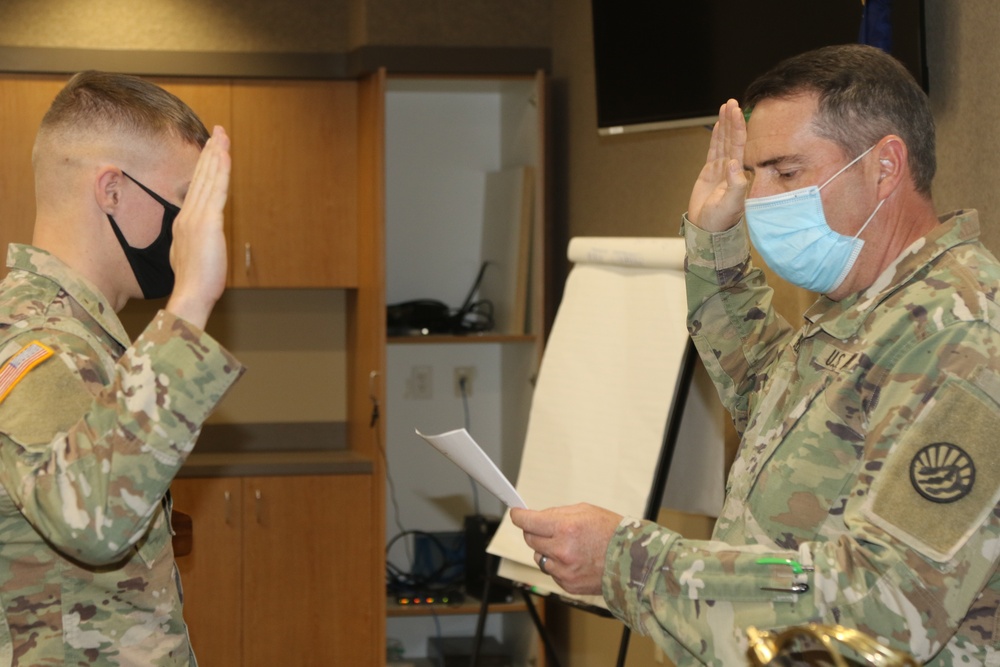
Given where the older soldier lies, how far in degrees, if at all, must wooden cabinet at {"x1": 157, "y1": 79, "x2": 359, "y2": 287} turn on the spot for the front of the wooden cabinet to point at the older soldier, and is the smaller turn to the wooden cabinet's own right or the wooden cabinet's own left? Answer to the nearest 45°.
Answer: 0° — it already faces them

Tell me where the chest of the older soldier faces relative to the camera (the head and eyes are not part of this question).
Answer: to the viewer's left

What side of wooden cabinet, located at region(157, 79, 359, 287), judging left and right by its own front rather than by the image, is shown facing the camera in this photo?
front

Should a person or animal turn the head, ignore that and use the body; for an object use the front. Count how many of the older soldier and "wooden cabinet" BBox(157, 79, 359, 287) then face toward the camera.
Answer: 1

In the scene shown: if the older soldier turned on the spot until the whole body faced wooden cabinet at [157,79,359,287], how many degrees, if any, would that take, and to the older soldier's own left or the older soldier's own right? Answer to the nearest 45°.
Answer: approximately 45° to the older soldier's own right

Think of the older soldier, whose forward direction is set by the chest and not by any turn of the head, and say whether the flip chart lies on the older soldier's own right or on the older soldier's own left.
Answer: on the older soldier's own right
